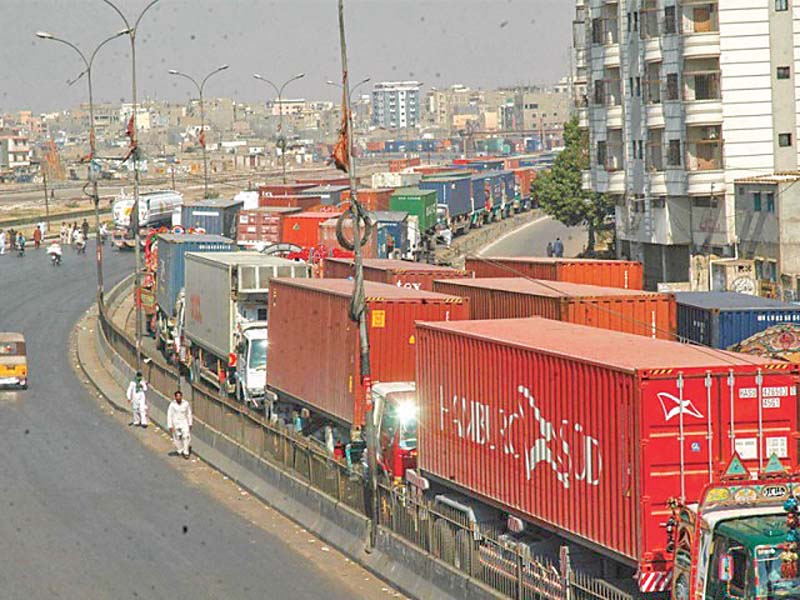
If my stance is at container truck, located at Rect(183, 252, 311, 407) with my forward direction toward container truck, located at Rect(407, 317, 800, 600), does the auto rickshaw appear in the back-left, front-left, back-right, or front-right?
back-right

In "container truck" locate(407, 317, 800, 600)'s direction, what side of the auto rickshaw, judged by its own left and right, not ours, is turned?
back

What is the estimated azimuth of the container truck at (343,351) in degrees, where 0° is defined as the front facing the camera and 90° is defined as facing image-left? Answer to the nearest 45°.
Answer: approximately 315°

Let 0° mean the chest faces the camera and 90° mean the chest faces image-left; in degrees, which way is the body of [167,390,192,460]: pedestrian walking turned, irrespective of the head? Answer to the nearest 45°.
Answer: approximately 0°

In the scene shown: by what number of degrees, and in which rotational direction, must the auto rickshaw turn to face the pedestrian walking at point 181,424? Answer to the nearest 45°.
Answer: approximately 180°

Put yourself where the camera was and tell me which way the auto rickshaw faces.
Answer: facing away from the viewer
